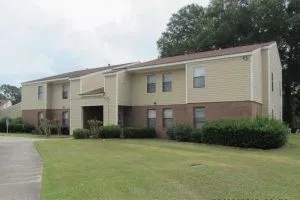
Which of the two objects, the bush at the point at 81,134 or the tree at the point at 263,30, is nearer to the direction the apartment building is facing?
the bush

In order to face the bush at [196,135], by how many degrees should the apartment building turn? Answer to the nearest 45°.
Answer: approximately 45° to its left

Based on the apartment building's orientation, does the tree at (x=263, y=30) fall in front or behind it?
behind

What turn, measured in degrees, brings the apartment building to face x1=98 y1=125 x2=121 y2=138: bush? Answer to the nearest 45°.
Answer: approximately 45° to its right

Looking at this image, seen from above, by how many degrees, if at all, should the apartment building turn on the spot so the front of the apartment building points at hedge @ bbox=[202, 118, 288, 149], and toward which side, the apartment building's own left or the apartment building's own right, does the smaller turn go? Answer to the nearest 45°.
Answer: approximately 45° to the apartment building's own left

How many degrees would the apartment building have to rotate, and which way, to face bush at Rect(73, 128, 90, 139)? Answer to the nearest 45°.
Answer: approximately 45° to its right

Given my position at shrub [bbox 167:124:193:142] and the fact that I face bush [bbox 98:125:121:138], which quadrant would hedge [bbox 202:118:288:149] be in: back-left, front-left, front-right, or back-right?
back-left

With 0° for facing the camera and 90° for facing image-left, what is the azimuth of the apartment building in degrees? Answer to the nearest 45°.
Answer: approximately 45°

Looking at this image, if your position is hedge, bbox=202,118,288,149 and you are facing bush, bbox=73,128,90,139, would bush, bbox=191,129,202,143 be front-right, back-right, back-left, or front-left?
front-right
